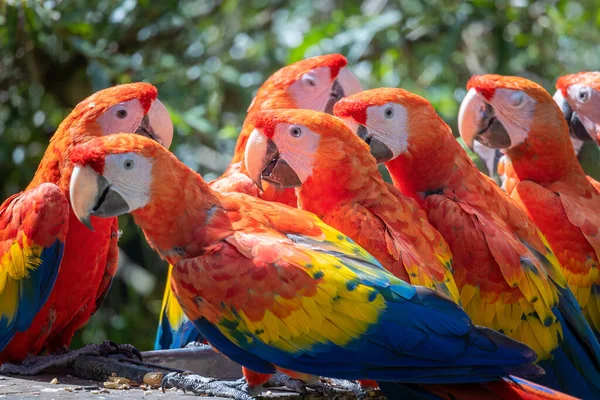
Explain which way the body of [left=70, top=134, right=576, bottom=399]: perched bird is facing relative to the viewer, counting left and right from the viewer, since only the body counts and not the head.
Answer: facing to the left of the viewer

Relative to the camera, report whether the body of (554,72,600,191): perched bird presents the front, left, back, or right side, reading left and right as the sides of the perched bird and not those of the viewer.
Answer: left

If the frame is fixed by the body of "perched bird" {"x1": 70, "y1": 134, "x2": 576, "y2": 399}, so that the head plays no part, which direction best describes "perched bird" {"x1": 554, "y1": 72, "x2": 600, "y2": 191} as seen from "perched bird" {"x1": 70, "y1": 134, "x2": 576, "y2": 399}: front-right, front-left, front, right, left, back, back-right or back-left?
back-right

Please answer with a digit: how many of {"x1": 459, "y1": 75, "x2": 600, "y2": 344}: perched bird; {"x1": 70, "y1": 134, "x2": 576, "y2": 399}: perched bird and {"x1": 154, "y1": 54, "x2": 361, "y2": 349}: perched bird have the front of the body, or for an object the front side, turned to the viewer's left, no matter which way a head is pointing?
2

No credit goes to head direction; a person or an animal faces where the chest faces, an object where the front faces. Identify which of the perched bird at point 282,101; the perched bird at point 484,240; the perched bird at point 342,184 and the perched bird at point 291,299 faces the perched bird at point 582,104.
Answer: the perched bird at point 282,101

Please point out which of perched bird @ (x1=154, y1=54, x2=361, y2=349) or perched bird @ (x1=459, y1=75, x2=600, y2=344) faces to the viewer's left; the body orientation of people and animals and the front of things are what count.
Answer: perched bird @ (x1=459, y1=75, x2=600, y2=344)

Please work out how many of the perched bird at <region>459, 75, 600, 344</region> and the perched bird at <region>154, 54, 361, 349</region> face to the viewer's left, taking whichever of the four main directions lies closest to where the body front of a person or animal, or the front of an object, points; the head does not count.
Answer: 1

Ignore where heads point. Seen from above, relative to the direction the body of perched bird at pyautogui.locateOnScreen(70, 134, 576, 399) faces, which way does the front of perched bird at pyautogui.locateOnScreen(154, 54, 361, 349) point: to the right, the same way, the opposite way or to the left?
the opposite way

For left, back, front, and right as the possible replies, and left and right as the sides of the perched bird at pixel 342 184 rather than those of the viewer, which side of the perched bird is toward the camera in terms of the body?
left

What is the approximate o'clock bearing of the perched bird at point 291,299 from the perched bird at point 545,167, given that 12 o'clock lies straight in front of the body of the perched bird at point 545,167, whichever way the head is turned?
the perched bird at point 291,299 is roughly at 10 o'clock from the perched bird at point 545,167.

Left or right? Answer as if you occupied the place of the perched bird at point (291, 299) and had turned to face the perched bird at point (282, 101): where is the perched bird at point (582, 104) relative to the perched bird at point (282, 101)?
right

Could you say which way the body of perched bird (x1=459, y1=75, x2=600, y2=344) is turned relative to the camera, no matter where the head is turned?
to the viewer's left

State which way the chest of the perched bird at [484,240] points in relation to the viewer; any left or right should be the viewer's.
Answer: facing to the left of the viewer
